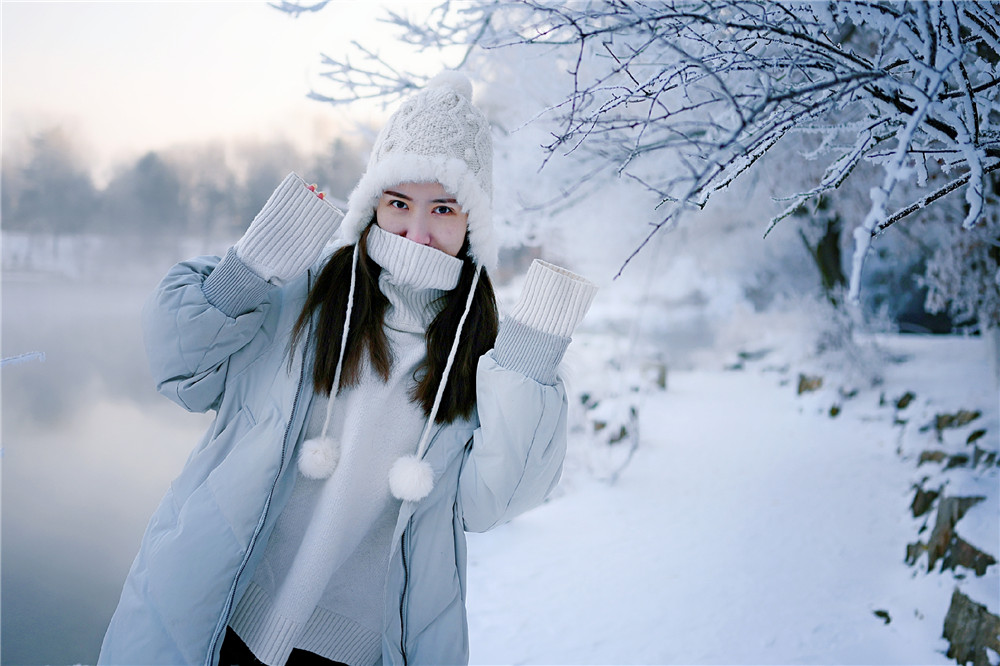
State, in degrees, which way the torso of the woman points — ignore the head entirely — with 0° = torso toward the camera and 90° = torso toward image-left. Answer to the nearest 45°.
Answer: approximately 0°
